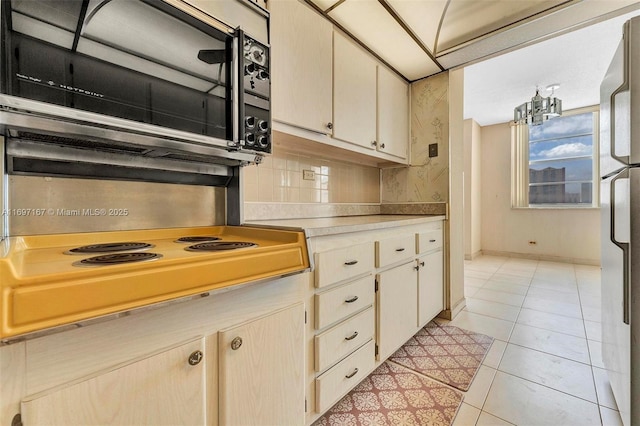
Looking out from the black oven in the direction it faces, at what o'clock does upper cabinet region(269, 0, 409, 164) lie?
The upper cabinet is roughly at 10 o'clock from the black oven.

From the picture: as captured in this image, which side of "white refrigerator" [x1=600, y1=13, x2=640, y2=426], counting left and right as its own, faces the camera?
left

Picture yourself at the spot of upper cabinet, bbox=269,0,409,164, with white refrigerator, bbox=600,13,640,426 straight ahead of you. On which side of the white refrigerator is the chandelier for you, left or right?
left

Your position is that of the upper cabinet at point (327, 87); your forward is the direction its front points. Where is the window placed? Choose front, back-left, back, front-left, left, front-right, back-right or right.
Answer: left

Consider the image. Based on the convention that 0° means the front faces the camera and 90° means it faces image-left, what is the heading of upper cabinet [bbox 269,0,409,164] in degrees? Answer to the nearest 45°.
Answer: approximately 315°

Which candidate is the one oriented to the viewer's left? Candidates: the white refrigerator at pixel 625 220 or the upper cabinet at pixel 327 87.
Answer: the white refrigerator

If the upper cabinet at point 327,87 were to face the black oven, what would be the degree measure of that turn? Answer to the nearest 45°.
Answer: approximately 90° to its right

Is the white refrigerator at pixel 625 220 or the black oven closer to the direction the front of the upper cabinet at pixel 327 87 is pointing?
the white refrigerator

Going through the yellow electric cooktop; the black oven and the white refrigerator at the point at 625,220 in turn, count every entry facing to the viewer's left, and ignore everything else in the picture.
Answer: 1

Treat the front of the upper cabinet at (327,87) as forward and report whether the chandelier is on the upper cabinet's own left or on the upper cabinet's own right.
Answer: on the upper cabinet's own left

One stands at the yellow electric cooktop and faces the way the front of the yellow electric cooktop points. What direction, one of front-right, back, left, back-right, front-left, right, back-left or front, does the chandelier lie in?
front-left

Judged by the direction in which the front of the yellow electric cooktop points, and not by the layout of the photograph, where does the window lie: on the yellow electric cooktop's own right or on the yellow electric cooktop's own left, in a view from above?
on the yellow electric cooktop's own left

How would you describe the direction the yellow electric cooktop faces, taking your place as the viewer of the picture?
facing the viewer and to the right of the viewer

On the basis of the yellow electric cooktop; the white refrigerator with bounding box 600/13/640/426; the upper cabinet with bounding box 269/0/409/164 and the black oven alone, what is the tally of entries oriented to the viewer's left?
1
